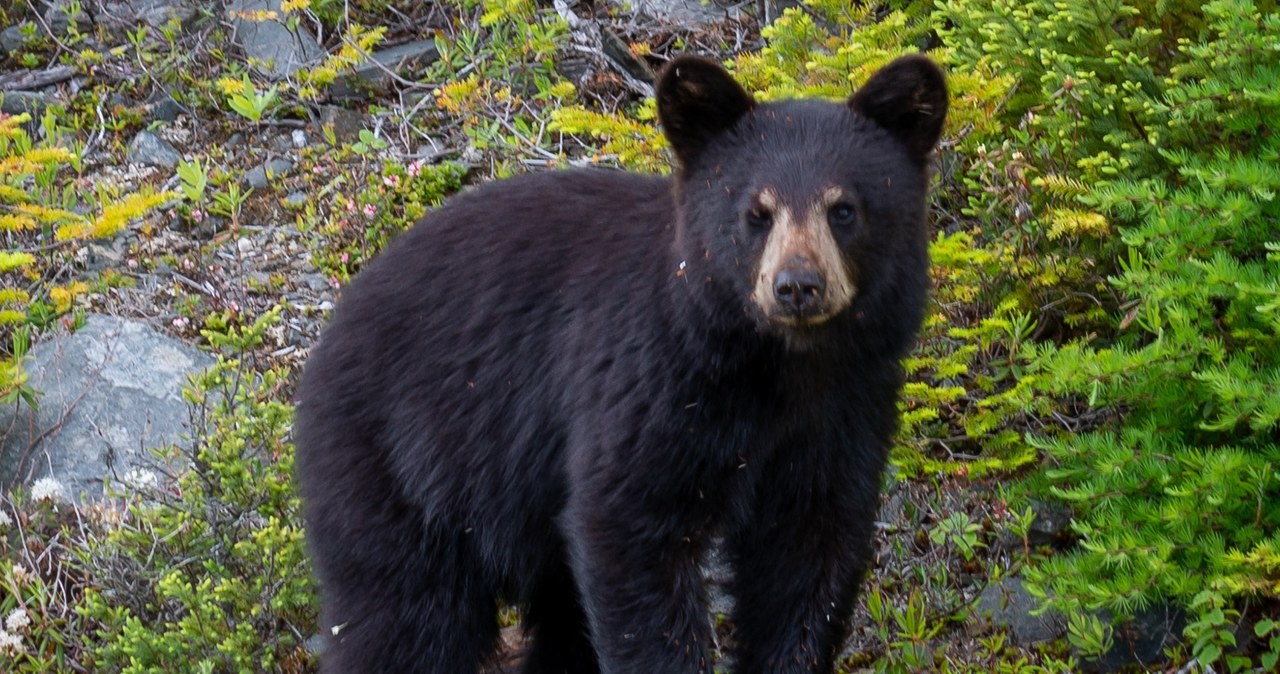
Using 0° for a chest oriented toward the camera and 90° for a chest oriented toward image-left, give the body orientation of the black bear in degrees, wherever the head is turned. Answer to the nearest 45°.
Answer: approximately 315°

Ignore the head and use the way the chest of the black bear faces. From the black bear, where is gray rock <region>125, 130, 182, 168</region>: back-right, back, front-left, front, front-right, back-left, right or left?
back

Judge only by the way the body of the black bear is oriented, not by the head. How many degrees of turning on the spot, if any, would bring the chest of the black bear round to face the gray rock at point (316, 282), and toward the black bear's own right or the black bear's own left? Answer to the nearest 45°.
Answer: approximately 180°

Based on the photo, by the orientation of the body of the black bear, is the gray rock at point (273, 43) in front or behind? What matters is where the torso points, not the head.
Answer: behind

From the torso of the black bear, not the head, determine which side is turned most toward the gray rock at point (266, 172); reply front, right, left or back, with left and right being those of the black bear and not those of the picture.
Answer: back

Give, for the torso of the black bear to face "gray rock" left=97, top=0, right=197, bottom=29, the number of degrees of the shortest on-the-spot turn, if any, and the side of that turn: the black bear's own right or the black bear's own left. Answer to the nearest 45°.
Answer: approximately 180°

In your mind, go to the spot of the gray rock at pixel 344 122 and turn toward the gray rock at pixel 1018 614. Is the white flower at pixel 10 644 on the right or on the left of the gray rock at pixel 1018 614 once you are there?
right

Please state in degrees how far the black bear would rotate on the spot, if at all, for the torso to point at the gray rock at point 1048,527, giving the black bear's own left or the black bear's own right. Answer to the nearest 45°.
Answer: approximately 45° to the black bear's own left

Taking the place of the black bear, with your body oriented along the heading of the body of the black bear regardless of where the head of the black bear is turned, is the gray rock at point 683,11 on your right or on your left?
on your left

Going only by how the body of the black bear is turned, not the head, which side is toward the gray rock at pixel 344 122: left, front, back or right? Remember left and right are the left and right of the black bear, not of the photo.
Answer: back

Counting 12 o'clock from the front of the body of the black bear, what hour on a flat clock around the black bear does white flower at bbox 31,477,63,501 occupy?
The white flower is roughly at 5 o'clock from the black bear.

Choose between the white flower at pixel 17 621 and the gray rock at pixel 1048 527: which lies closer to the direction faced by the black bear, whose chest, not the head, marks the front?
the gray rock

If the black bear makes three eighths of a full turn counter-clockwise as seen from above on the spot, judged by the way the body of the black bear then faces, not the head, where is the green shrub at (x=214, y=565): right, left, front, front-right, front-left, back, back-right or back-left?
left

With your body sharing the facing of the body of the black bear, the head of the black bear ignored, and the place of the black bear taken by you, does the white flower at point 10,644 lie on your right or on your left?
on your right

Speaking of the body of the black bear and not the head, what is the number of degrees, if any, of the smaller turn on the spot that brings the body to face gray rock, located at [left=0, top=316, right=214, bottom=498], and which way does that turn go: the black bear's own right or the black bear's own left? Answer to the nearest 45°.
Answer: approximately 180°
